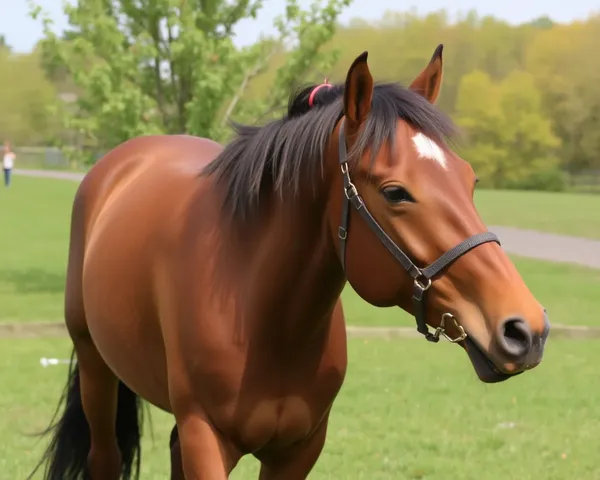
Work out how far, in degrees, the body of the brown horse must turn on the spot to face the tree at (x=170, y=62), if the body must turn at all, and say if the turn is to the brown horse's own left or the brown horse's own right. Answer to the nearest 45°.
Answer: approximately 135° to the brown horse's own left

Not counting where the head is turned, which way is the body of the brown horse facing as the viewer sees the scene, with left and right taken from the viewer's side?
facing the viewer and to the right of the viewer
